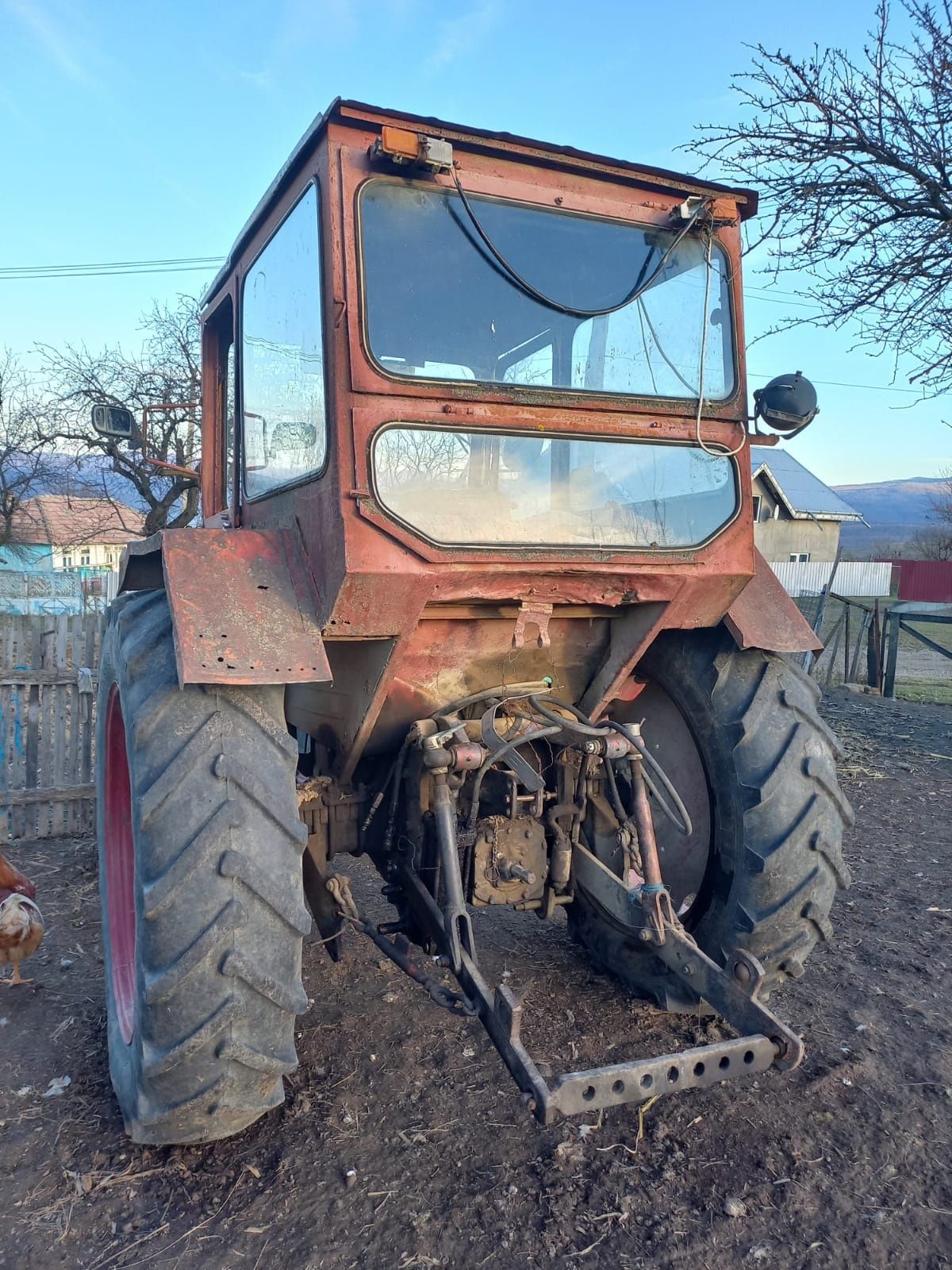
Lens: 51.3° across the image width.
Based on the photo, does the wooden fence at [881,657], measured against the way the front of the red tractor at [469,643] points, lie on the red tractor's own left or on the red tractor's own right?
on the red tractor's own right

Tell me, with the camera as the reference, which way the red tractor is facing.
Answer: facing away from the viewer and to the left of the viewer

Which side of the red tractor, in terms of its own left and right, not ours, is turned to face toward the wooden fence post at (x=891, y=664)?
right
